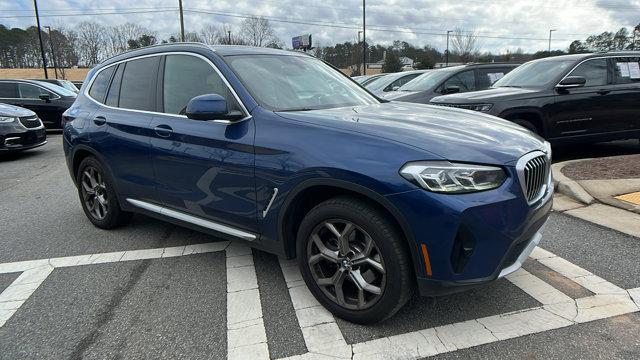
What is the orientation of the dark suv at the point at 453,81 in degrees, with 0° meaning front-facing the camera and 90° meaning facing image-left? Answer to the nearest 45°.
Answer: approximately 45°

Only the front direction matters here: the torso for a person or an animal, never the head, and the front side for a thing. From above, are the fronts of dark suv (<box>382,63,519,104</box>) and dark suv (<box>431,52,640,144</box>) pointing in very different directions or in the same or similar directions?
same or similar directions

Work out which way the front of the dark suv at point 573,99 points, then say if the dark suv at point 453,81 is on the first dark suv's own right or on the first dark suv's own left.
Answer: on the first dark suv's own right

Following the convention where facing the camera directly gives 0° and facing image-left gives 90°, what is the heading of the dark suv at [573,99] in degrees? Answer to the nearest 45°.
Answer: approximately 45°

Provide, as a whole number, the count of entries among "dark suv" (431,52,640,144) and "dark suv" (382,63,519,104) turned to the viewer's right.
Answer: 0

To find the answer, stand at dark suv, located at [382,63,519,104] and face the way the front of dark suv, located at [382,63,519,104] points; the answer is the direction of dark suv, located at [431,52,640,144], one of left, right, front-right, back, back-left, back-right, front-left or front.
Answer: left

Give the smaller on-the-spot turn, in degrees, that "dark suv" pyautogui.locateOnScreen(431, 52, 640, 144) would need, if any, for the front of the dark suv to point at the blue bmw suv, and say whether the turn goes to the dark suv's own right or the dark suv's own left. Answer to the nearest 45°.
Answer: approximately 45° to the dark suv's own left

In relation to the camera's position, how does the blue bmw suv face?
facing the viewer and to the right of the viewer

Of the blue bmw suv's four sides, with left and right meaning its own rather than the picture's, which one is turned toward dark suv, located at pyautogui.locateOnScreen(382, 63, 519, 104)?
left

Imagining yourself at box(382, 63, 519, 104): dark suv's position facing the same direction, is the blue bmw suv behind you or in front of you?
in front

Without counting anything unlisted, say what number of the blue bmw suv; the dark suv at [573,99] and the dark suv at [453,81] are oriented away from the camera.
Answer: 0

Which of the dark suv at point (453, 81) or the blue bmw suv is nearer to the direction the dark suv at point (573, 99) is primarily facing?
the blue bmw suv

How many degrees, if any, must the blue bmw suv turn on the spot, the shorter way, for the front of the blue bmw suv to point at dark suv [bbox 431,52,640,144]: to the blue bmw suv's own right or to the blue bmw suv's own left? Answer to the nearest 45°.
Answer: approximately 90° to the blue bmw suv's own left
